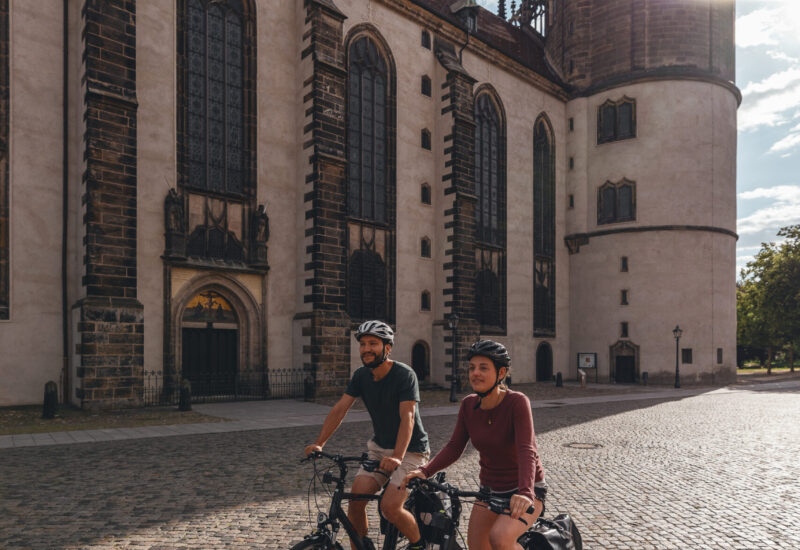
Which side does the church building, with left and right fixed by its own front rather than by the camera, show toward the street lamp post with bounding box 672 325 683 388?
left

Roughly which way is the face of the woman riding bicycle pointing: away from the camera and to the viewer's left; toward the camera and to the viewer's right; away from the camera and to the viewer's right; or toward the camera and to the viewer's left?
toward the camera and to the viewer's left

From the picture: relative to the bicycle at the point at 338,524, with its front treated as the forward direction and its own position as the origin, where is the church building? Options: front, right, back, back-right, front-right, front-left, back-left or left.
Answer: back-right

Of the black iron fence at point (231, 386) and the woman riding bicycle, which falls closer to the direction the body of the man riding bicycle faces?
the woman riding bicycle

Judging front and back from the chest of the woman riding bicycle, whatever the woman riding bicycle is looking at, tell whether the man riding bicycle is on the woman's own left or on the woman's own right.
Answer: on the woman's own right

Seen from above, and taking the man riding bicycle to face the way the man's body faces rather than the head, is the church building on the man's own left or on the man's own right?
on the man's own right

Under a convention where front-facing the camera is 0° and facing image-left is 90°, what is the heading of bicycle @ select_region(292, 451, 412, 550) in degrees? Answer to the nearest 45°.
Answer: approximately 45°

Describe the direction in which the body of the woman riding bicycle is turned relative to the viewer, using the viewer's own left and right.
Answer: facing the viewer and to the left of the viewer
